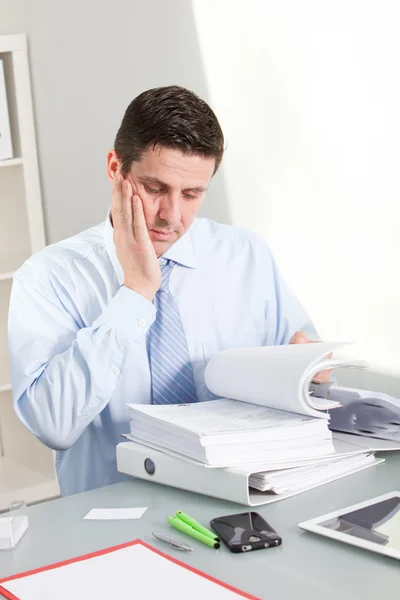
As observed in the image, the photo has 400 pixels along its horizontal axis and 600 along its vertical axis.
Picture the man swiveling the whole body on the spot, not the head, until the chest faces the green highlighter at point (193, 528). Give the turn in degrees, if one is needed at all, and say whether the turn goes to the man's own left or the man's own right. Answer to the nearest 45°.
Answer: approximately 45° to the man's own right

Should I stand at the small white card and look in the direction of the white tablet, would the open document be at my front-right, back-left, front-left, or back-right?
front-left

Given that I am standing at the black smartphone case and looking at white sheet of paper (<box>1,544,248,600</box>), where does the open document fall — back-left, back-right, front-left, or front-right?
back-right

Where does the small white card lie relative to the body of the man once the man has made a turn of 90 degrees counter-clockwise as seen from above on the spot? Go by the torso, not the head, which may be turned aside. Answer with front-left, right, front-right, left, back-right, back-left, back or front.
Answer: back-right

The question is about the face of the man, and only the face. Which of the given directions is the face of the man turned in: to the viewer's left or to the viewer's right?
to the viewer's right

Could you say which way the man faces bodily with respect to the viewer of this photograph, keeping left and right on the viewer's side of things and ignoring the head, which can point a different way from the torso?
facing the viewer and to the right of the viewer

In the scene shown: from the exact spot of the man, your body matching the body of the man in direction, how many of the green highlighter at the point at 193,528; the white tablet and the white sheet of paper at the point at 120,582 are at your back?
0

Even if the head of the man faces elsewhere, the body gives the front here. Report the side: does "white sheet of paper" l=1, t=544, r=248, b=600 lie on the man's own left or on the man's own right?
on the man's own right

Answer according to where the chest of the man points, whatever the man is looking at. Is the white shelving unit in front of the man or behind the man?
behind
